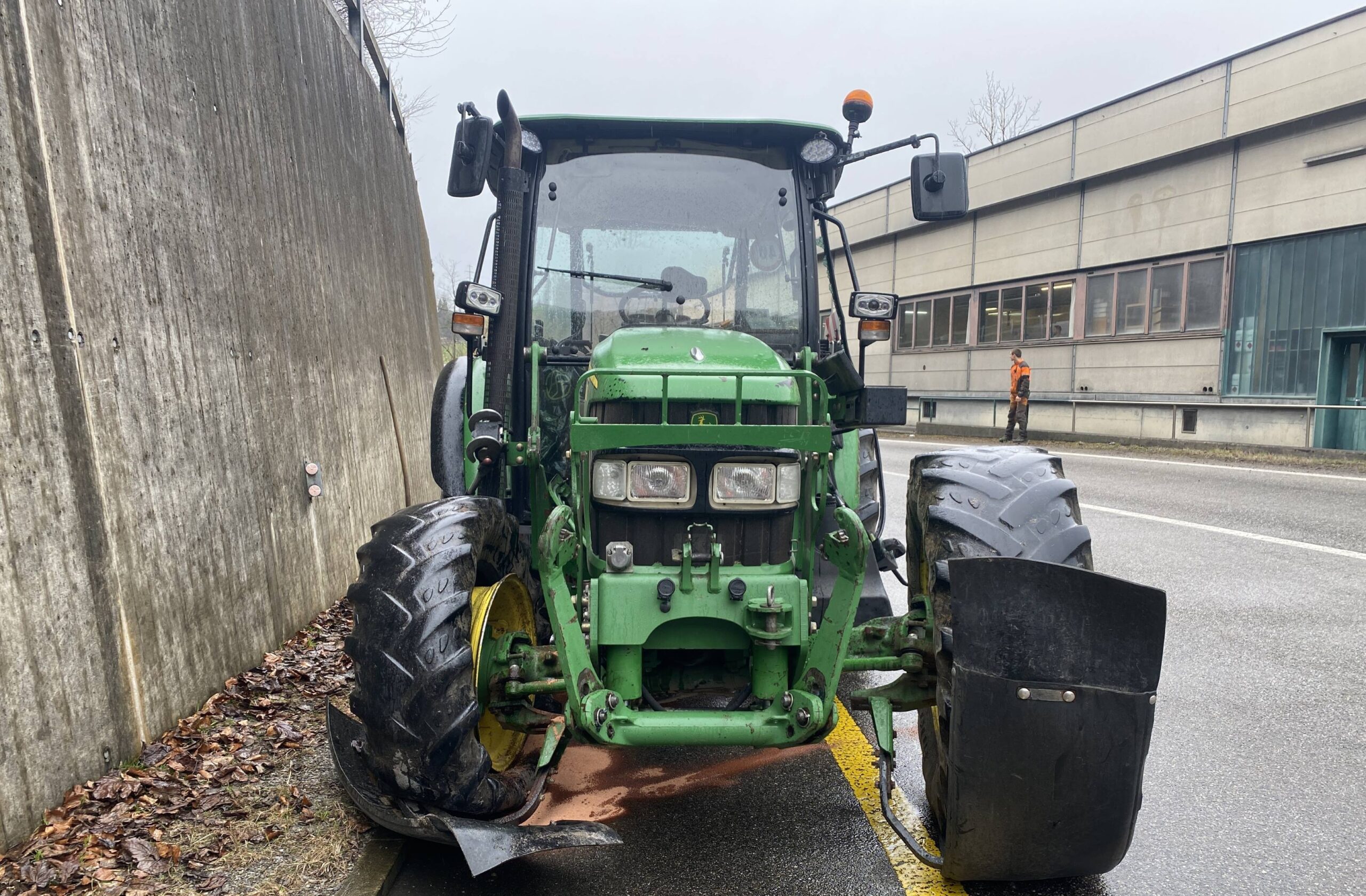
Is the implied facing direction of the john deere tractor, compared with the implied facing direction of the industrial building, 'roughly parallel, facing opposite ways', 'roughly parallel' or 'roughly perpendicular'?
roughly perpendicular

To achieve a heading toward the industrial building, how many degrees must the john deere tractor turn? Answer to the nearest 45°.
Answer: approximately 135° to its left

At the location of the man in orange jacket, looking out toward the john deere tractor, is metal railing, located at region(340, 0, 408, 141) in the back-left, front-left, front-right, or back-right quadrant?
front-right

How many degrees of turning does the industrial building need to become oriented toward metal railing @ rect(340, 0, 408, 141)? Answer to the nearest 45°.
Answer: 0° — it already faces it

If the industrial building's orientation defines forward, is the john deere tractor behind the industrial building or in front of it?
in front

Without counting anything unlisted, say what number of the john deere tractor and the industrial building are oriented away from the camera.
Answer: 0

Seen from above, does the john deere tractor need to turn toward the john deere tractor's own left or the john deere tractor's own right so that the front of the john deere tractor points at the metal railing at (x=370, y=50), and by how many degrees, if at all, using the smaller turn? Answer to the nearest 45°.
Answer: approximately 135° to the john deere tractor's own right

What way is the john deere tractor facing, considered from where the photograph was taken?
facing the viewer

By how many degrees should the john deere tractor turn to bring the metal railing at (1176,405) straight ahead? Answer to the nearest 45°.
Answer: approximately 135° to its left
